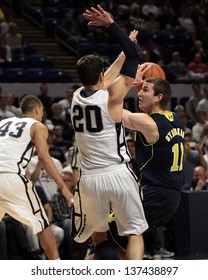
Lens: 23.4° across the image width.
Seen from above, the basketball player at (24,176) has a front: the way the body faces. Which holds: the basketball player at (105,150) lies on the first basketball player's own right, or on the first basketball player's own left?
on the first basketball player's own right

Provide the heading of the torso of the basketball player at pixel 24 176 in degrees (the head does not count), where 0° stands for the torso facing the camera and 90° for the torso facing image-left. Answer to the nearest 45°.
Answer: approximately 225°

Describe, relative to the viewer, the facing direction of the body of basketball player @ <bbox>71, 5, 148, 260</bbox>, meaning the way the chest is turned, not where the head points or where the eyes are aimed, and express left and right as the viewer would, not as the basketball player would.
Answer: facing away from the viewer and to the right of the viewer

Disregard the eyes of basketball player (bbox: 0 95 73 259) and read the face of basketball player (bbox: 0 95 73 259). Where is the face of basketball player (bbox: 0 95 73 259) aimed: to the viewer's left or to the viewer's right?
to the viewer's right

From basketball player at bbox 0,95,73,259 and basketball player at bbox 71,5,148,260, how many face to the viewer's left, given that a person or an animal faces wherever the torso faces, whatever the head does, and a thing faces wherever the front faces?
0

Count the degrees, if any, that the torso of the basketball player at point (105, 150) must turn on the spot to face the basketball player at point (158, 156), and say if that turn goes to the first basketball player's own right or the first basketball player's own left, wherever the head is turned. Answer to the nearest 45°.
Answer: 0° — they already face them

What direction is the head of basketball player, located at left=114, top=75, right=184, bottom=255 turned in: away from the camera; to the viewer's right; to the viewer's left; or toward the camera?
to the viewer's left

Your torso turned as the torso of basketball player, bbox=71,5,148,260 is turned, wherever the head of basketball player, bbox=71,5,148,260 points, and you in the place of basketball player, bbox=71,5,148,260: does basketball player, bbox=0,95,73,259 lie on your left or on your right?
on your left

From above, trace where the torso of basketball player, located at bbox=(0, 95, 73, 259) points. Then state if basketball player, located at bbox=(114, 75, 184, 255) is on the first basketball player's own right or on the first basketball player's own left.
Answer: on the first basketball player's own right
